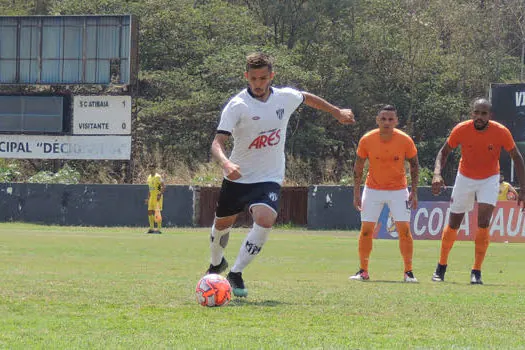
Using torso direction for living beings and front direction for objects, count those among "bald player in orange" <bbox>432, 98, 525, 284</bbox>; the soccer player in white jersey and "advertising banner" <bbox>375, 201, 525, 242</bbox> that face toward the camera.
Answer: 3

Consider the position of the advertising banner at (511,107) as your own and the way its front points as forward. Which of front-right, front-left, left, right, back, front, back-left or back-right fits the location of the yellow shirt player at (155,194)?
right

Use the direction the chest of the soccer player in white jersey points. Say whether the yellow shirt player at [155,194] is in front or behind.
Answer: behind

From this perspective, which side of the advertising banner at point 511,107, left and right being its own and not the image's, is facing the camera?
front

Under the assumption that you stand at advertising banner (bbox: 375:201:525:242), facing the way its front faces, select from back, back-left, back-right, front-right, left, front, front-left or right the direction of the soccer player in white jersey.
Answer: front

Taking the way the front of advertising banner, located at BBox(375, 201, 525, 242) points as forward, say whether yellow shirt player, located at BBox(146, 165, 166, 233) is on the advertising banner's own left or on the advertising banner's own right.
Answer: on the advertising banner's own right

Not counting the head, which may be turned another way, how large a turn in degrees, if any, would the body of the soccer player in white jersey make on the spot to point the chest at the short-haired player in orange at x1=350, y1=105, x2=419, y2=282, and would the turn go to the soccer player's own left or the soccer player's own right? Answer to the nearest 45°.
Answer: approximately 135° to the soccer player's own left

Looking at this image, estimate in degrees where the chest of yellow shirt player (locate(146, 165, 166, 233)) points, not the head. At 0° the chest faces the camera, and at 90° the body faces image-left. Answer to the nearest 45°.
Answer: approximately 45°

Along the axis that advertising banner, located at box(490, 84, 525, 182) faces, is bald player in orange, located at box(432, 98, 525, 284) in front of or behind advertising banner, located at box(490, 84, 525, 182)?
in front

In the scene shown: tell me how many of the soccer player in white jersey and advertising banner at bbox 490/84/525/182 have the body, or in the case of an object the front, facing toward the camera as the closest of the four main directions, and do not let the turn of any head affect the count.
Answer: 2

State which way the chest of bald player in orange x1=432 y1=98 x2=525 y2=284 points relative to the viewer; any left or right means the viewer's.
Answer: facing the viewer
